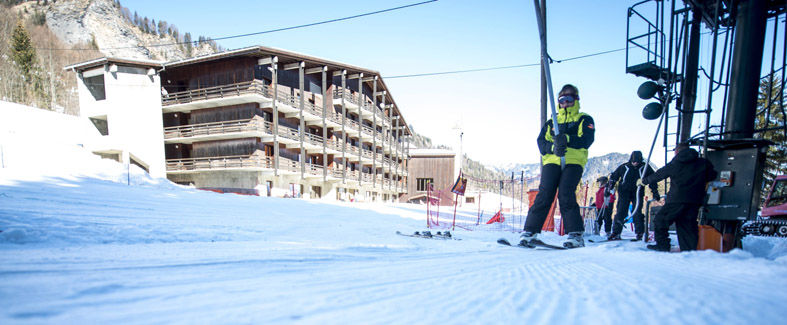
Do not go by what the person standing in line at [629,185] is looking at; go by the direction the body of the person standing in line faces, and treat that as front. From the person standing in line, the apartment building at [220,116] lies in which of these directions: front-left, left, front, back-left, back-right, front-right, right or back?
right

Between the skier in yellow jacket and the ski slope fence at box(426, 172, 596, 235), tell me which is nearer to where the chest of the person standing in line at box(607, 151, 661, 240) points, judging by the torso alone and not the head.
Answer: the skier in yellow jacket

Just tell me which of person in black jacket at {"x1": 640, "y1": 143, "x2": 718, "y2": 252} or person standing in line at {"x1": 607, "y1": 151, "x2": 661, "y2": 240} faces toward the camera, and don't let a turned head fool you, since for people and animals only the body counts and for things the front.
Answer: the person standing in line

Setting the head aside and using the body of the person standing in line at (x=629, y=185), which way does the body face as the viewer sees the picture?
toward the camera

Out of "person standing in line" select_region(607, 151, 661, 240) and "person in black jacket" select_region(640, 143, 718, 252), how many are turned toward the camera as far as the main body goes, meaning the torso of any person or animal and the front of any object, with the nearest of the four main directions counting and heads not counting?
1

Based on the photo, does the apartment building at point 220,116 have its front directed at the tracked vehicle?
yes

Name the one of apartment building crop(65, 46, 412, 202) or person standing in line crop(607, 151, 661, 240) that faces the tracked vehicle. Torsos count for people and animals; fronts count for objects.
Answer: the apartment building

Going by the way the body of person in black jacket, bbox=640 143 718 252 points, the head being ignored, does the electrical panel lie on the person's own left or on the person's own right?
on the person's own right

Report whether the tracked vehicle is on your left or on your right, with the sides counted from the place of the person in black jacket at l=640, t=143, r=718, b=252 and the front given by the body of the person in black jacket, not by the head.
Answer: on your right

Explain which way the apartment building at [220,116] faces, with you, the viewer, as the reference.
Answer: facing the viewer and to the right of the viewer

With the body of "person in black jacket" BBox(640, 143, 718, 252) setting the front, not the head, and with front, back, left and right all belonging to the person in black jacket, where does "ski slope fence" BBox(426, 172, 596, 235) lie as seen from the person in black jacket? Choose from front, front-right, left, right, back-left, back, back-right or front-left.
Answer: front

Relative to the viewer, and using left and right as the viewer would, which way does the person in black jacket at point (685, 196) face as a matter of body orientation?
facing away from the viewer and to the left of the viewer

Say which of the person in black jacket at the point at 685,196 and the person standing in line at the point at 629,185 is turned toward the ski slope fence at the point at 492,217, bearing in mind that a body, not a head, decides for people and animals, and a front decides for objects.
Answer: the person in black jacket
